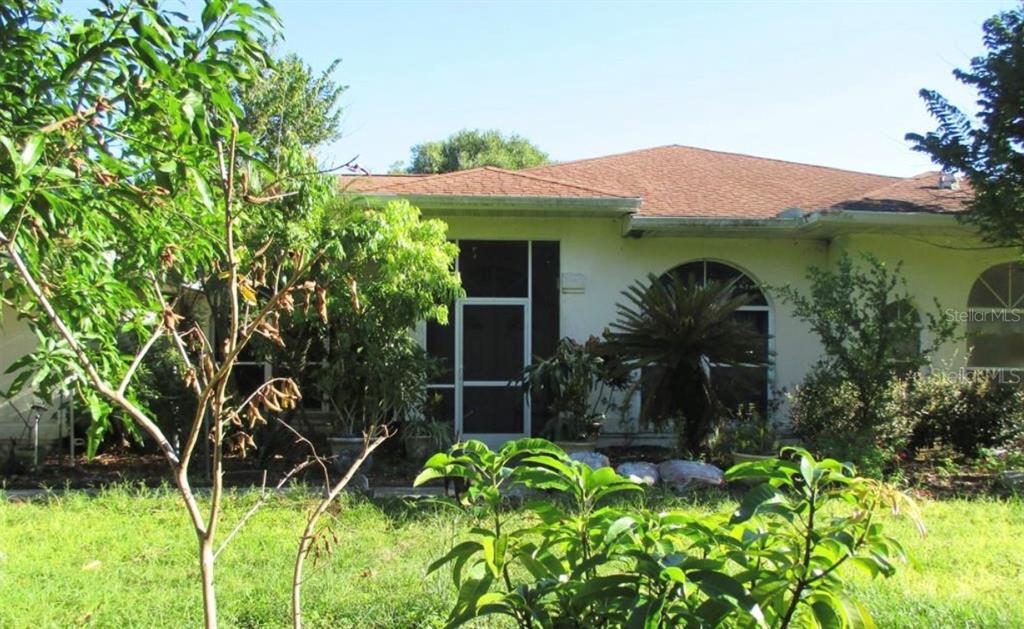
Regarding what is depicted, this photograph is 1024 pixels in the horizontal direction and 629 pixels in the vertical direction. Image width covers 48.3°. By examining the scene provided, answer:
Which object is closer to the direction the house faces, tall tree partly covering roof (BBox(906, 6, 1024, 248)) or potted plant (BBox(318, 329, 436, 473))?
the potted plant

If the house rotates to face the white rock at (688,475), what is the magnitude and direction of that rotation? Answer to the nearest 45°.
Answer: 0° — it already faces it

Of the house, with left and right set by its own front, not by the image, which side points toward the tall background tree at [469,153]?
back

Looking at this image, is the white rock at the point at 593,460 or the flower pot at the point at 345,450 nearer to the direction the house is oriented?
the white rock

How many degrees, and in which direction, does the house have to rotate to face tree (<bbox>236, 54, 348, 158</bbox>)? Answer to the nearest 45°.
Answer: approximately 135° to its right

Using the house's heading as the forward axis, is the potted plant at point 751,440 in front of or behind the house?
in front

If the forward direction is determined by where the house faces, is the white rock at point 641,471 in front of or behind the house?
in front

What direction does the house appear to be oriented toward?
toward the camera

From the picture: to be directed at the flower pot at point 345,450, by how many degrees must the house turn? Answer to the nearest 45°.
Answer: approximately 45° to its right

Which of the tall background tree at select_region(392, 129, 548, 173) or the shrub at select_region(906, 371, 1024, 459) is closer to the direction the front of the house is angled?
the shrub
